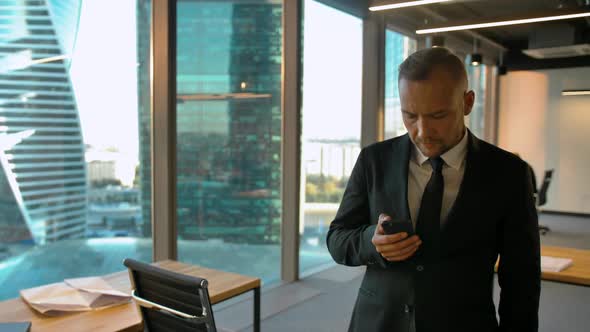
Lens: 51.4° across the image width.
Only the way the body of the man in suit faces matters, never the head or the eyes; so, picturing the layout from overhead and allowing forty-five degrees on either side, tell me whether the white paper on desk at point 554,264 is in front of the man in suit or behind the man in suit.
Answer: behind

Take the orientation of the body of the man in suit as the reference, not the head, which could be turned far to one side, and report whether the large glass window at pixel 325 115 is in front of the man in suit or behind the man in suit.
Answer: behind

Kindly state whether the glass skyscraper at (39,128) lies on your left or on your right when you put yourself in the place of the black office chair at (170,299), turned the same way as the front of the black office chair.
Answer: on your left

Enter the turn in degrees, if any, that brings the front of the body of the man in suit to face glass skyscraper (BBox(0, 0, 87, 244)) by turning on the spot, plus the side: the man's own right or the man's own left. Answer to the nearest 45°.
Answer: approximately 135° to the man's own right

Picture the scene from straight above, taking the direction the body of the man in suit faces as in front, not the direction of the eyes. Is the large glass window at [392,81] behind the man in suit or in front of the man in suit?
behind

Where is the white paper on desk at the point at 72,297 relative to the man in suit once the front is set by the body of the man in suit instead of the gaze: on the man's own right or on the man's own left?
on the man's own right

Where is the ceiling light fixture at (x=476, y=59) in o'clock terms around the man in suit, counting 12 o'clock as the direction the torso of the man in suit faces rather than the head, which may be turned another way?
The ceiling light fixture is roughly at 6 o'clock from the man in suit.

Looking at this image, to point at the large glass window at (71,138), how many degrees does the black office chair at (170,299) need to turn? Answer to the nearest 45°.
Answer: approximately 45° to its left

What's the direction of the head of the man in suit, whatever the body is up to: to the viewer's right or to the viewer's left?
to the viewer's left

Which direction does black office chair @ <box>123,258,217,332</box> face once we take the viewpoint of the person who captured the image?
facing away from the viewer and to the right of the viewer

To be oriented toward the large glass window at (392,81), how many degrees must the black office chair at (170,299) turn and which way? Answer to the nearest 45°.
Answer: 0° — it already faces it

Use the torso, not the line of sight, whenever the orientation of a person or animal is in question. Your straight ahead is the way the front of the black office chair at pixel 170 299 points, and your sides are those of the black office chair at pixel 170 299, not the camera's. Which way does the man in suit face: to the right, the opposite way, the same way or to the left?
the opposite way

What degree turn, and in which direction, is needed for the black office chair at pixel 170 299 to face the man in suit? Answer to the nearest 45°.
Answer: approximately 90° to its right

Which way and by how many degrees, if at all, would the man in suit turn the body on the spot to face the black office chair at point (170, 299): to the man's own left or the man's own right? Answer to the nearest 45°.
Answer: approximately 90° to the man's own right
